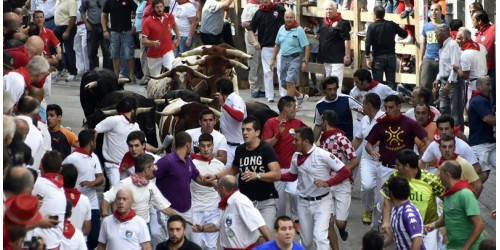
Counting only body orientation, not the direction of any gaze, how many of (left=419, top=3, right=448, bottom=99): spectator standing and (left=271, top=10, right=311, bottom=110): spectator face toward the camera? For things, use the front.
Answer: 2

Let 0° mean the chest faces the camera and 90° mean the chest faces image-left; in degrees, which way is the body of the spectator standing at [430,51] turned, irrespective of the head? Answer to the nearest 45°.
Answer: approximately 0°

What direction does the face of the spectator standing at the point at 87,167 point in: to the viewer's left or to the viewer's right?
to the viewer's right

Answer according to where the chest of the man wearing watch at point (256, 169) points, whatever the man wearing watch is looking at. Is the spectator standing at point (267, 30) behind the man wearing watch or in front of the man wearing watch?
behind

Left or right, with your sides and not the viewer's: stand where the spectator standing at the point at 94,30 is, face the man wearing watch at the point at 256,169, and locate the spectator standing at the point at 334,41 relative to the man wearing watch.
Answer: left

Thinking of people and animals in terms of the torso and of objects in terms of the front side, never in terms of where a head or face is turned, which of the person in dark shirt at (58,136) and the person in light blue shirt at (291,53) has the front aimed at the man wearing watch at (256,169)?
the person in light blue shirt at (291,53)

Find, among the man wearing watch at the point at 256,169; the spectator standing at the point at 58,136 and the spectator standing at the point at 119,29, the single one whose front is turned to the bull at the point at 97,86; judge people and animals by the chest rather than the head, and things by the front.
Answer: the spectator standing at the point at 119,29
